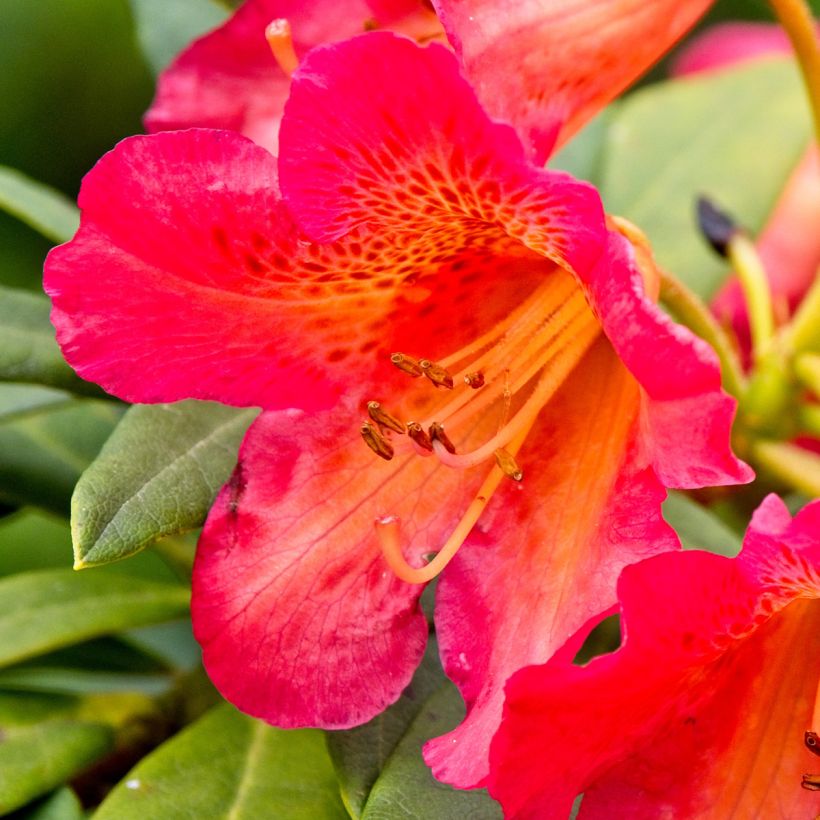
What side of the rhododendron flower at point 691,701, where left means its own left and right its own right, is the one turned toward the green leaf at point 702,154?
back

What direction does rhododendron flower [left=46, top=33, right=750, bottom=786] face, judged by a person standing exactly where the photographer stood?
facing the viewer and to the left of the viewer

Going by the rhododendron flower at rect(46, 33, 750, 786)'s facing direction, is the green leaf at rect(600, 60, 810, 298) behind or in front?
behind

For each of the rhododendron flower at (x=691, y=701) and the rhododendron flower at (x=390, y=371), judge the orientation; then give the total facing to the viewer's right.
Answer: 0

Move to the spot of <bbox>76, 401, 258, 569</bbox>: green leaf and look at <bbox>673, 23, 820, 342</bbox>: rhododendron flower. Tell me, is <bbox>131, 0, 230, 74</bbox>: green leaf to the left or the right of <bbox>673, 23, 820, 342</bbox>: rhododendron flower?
left

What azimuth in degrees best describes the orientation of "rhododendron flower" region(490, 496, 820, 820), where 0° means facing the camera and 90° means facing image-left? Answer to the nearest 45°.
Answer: approximately 0°
